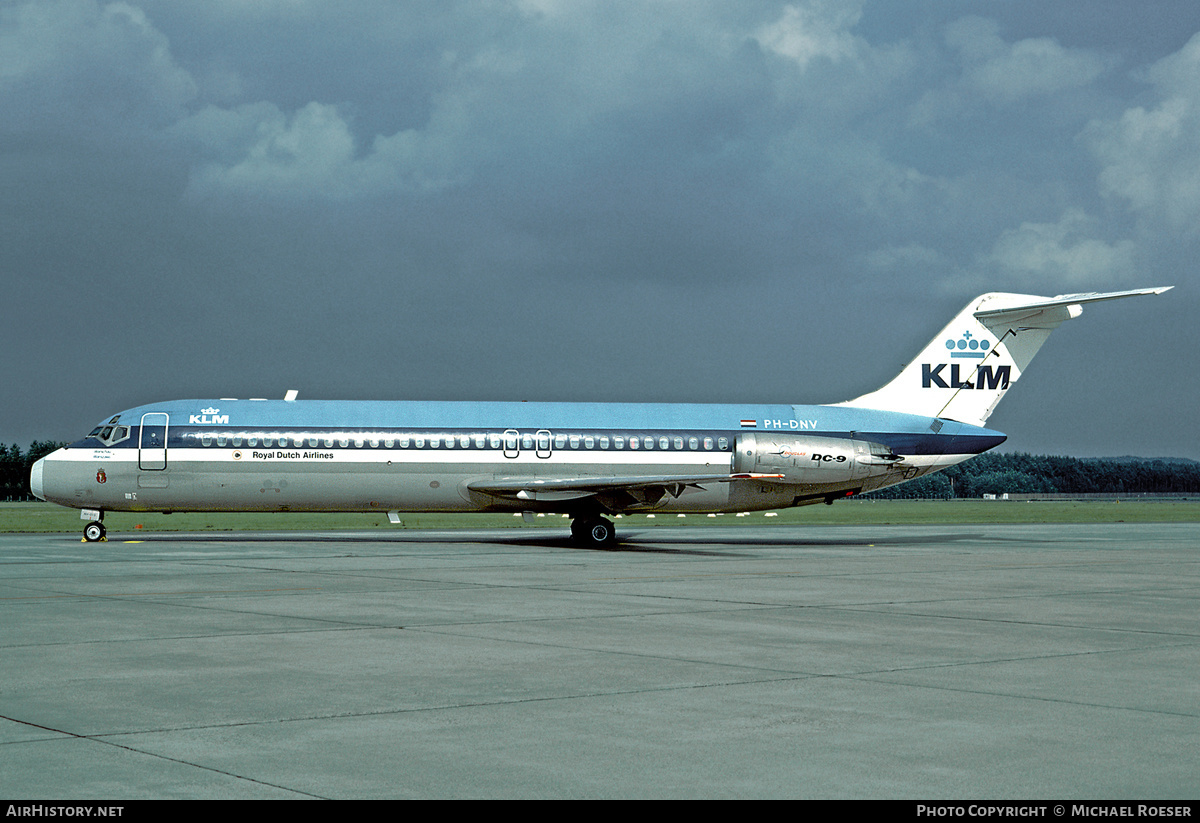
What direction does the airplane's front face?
to the viewer's left
